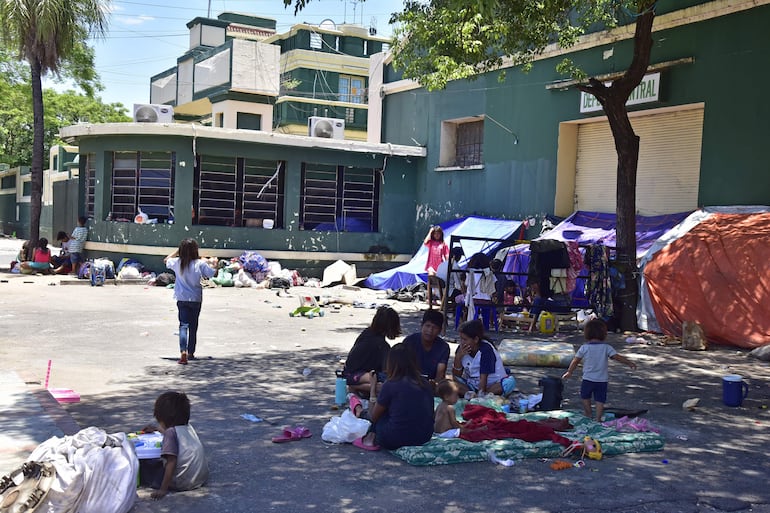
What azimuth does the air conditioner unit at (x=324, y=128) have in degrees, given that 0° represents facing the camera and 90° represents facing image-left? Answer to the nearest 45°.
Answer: approximately 0°

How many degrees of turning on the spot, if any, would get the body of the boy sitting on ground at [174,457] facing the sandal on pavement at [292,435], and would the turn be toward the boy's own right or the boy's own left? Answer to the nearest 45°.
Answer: approximately 90° to the boy's own right

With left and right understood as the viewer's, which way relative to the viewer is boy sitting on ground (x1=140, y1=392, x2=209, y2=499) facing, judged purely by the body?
facing away from the viewer and to the left of the viewer

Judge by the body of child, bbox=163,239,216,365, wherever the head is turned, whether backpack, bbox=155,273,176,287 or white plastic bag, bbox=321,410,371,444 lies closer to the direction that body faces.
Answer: the backpack

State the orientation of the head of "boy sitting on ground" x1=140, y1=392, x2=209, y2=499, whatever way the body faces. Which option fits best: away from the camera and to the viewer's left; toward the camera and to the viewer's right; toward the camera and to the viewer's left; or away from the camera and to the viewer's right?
away from the camera and to the viewer's left

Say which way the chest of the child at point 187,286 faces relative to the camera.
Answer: away from the camera

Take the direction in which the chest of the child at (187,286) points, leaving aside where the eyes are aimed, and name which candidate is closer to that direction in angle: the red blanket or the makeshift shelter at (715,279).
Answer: the makeshift shelter

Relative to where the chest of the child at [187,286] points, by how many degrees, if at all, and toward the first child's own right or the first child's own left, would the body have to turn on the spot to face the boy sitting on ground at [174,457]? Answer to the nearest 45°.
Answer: approximately 180°

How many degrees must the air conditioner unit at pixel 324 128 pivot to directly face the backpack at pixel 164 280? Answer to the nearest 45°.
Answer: approximately 45° to its right

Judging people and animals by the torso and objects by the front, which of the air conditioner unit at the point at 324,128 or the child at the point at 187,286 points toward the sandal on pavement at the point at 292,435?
the air conditioner unit

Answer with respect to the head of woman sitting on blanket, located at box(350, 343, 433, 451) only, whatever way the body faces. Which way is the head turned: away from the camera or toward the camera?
away from the camera
